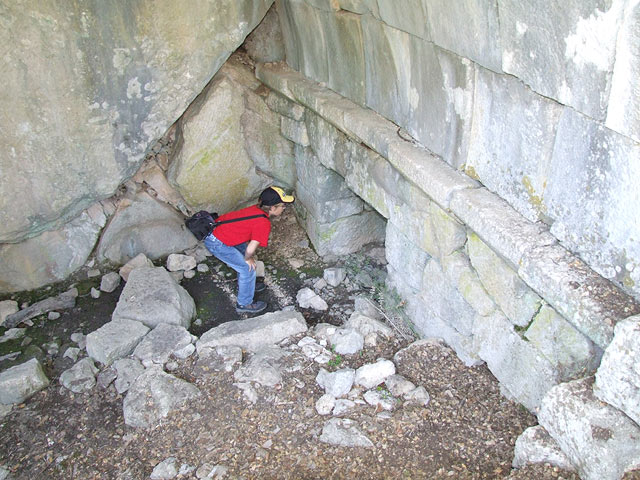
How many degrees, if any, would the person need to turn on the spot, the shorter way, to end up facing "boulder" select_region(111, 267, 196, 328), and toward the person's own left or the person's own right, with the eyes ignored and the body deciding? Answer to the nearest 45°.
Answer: approximately 135° to the person's own right

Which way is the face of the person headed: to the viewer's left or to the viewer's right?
to the viewer's right

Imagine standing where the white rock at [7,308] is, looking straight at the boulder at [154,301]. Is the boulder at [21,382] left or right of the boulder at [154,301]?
right

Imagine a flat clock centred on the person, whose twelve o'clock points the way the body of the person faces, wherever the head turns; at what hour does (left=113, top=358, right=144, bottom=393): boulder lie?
The boulder is roughly at 4 o'clock from the person.

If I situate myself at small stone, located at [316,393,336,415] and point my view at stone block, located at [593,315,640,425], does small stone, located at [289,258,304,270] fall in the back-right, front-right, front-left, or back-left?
back-left

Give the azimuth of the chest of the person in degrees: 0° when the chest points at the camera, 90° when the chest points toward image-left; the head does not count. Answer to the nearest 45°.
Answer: approximately 270°

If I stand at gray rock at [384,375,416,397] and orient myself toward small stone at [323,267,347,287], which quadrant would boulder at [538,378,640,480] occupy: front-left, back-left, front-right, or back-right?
back-right

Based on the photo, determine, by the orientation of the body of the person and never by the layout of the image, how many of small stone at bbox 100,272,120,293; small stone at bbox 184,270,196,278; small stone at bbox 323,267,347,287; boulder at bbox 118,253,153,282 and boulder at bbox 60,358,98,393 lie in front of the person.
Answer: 1

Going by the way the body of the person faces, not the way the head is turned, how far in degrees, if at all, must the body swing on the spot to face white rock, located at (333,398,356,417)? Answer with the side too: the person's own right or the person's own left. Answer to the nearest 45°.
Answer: approximately 90° to the person's own right

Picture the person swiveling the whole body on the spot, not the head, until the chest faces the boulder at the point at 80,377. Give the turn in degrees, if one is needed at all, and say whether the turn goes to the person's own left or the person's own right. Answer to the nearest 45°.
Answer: approximately 135° to the person's own right

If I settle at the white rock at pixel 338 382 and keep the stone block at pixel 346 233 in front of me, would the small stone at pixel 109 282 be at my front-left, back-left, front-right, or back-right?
front-left

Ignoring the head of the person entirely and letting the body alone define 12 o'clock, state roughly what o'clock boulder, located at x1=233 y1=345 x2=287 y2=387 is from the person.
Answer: The boulder is roughly at 3 o'clock from the person.

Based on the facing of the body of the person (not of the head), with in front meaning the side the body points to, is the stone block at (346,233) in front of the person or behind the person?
in front

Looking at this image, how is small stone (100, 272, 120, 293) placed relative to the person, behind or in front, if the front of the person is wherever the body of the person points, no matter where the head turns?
behind

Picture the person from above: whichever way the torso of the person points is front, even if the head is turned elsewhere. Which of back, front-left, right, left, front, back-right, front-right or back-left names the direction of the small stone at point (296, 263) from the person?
front-left

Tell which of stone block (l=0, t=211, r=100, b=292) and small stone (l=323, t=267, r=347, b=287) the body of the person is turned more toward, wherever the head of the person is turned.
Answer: the small stone

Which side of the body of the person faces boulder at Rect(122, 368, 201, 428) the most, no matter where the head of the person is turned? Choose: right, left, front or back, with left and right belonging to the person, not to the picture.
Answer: right

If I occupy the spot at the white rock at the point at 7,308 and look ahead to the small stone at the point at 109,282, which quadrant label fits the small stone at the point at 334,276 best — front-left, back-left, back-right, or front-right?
front-right

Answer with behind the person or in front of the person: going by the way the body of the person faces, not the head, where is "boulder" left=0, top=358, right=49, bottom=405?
behind

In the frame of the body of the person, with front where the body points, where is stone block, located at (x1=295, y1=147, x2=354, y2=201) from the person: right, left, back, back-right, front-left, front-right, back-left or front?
front-left
